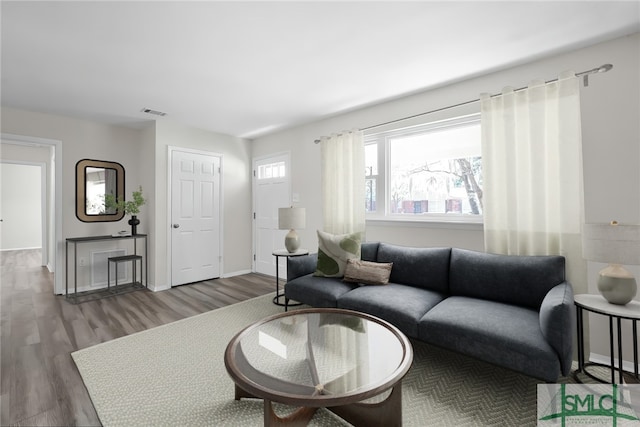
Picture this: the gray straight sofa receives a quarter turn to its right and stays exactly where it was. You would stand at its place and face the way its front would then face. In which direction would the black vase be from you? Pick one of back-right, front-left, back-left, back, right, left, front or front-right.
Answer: front-left

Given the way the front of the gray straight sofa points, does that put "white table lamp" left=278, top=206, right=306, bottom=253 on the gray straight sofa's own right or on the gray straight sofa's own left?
on the gray straight sofa's own right

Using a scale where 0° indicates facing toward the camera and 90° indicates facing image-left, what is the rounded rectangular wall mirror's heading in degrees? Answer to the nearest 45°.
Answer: approximately 0°

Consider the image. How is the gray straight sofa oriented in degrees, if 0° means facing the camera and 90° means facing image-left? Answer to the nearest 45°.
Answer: approximately 45°

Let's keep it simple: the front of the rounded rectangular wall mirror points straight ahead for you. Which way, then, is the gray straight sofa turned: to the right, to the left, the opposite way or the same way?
to the right

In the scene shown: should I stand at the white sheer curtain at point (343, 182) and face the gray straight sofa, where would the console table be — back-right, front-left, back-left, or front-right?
back-right

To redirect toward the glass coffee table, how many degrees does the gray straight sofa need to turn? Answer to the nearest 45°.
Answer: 0° — it already faces it

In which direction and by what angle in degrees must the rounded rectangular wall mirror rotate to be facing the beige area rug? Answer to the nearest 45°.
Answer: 0° — it already faces it
